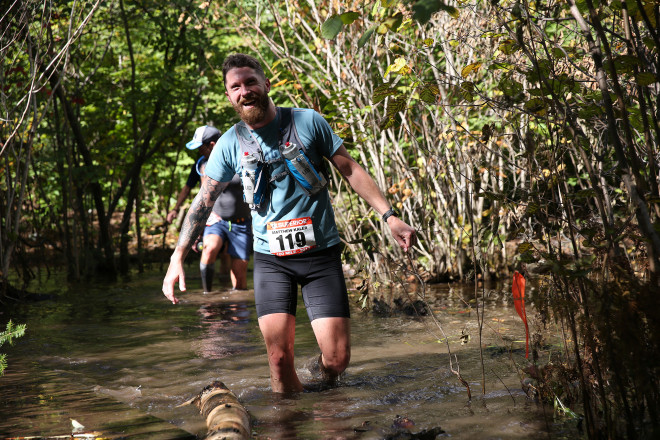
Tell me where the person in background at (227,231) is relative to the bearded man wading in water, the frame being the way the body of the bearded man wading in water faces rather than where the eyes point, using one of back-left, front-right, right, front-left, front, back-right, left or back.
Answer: back

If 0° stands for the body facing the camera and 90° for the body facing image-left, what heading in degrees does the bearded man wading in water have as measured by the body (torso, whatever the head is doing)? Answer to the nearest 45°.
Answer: approximately 0°

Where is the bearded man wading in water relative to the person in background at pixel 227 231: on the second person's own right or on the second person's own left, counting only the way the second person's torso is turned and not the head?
on the second person's own left

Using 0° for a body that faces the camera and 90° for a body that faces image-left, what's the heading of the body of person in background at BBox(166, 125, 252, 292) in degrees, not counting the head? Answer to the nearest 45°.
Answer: approximately 45°

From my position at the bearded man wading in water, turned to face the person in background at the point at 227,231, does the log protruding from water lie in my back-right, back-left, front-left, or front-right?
back-left

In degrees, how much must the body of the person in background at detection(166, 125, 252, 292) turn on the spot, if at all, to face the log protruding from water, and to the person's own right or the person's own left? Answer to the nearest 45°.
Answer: approximately 45° to the person's own left
